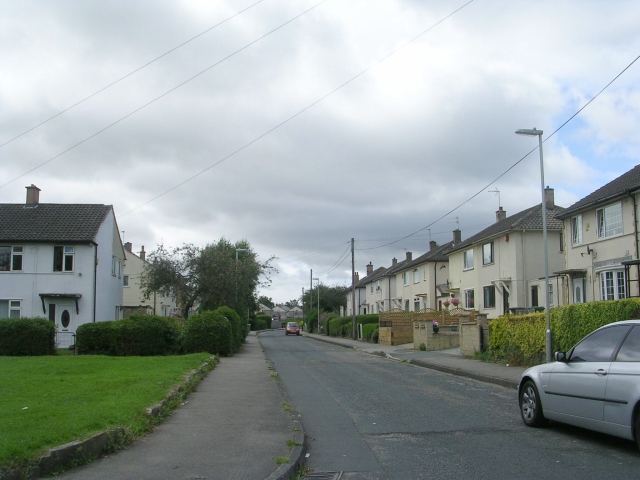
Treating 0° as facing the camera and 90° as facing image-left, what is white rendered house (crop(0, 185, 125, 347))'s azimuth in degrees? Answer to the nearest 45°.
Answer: approximately 0°

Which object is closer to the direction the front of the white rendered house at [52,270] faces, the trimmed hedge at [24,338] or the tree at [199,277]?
the trimmed hedge
